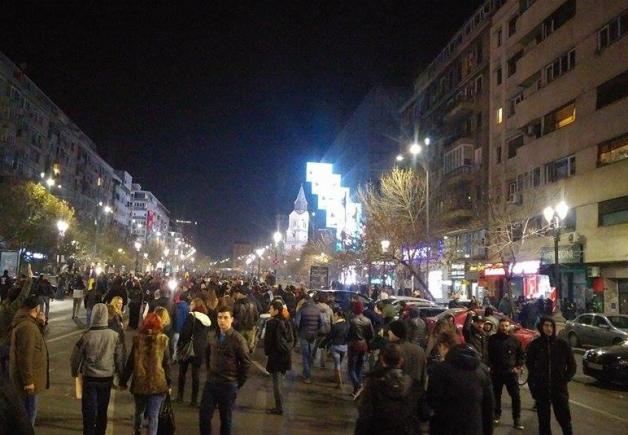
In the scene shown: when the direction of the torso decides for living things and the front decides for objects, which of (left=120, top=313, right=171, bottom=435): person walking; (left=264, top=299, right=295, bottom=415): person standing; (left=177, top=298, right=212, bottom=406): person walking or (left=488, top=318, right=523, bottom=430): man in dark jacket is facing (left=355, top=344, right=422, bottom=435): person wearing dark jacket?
the man in dark jacket

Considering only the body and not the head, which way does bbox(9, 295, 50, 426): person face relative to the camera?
to the viewer's right

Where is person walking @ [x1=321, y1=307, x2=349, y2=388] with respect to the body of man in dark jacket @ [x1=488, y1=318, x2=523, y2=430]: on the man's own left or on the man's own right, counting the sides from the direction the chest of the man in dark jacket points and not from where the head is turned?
on the man's own right

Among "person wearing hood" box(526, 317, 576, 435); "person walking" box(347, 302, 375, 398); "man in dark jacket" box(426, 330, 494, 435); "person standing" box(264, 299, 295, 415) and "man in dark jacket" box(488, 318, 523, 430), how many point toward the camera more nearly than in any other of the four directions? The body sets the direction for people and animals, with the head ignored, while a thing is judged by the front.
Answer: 2

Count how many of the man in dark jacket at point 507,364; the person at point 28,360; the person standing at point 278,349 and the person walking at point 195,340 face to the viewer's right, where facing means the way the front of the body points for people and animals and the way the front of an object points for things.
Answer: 1

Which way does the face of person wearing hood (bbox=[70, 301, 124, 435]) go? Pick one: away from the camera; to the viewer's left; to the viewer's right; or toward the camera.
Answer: away from the camera

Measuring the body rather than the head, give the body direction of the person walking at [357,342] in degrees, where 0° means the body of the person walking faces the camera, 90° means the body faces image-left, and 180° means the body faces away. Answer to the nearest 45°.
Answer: approximately 180°

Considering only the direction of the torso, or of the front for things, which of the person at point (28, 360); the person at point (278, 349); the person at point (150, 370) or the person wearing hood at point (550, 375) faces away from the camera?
the person at point (150, 370)

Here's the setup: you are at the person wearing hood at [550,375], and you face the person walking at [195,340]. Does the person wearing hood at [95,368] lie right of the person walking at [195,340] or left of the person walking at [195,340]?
left

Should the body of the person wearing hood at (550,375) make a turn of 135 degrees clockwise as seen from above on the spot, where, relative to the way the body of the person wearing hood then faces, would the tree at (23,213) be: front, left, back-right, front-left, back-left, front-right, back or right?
front

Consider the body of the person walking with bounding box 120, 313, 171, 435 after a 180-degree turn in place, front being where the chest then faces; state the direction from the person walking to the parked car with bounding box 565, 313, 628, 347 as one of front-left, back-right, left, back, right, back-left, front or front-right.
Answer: back-left

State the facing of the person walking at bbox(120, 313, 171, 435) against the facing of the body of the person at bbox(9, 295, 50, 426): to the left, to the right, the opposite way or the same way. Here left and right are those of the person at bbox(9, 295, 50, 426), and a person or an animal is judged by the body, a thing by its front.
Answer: to the left

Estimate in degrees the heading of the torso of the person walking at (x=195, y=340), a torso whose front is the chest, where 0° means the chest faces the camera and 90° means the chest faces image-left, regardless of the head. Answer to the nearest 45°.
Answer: approximately 135°
